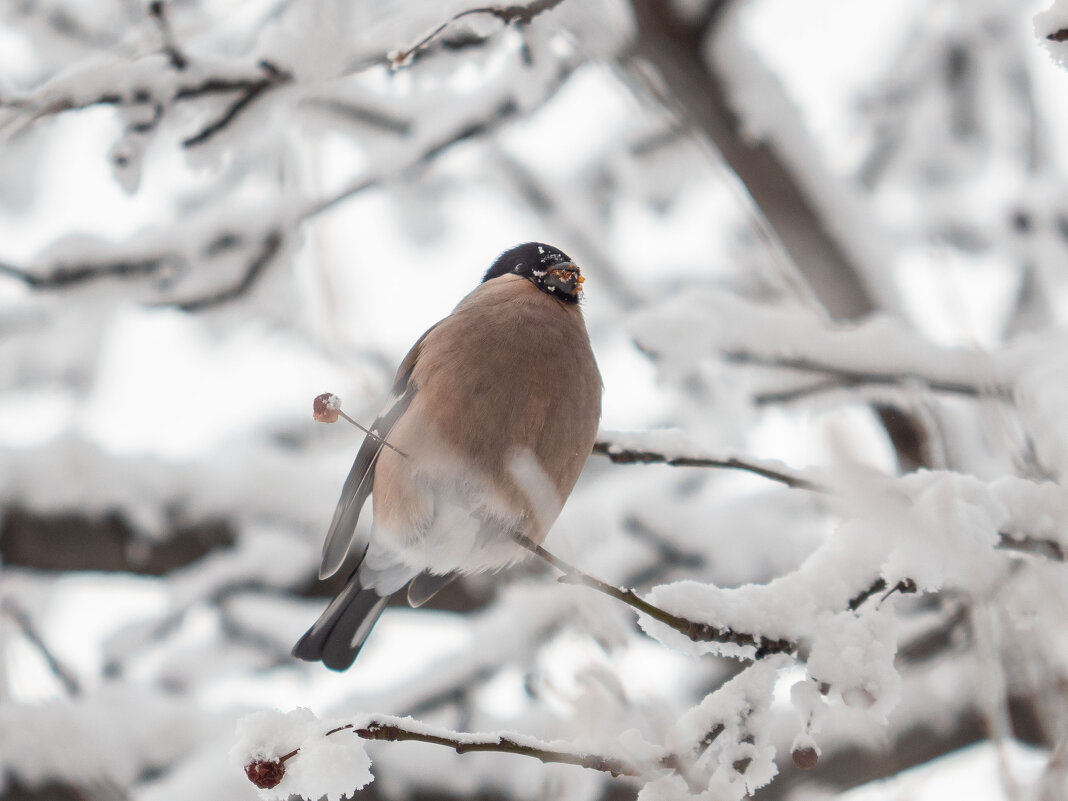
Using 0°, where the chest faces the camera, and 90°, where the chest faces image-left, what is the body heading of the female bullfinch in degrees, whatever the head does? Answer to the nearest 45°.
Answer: approximately 315°

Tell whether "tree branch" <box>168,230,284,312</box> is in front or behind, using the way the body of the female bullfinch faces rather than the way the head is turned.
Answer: behind

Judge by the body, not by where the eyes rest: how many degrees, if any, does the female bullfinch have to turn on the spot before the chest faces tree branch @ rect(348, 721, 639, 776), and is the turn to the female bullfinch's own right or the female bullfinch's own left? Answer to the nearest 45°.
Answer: approximately 45° to the female bullfinch's own right

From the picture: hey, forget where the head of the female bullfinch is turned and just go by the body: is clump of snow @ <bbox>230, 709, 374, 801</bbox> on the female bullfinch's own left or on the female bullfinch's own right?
on the female bullfinch's own right

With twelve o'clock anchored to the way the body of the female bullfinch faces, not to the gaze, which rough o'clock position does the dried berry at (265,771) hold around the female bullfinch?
The dried berry is roughly at 2 o'clock from the female bullfinch.
